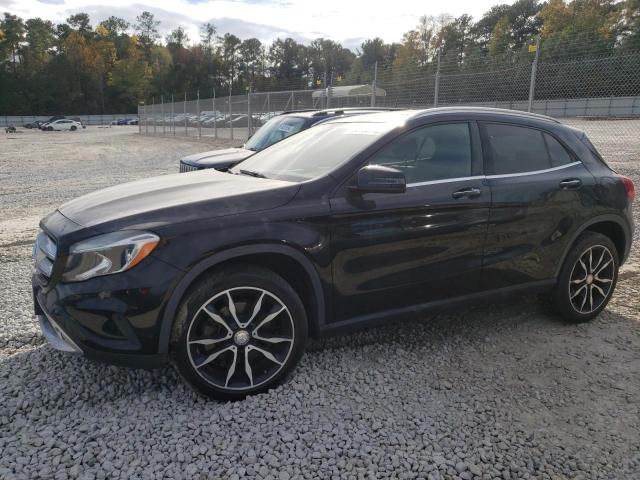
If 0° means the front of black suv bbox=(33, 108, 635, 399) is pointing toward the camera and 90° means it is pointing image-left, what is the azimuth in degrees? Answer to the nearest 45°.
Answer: approximately 45°

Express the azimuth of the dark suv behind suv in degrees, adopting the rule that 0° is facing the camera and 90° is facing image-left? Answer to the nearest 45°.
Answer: approximately 45°

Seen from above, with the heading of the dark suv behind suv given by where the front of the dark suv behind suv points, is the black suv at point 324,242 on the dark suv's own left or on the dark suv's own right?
on the dark suv's own left

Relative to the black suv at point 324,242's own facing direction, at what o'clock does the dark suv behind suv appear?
The dark suv behind suv is roughly at 4 o'clock from the black suv.

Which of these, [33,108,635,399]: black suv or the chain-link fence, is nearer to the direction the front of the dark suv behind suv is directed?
the black suv
